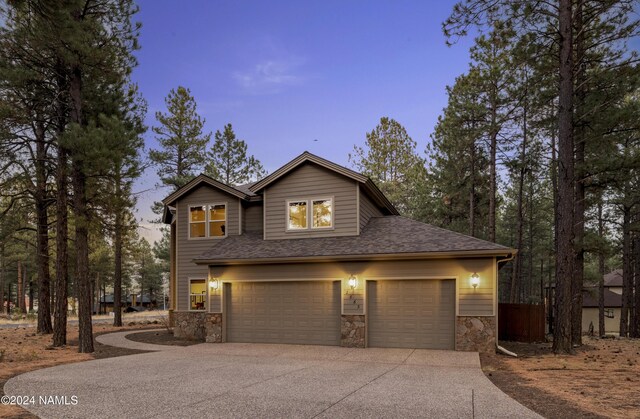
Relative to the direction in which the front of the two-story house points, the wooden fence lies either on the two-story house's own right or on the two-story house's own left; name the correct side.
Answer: on the two-story house's own left

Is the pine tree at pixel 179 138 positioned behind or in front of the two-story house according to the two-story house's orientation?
behind

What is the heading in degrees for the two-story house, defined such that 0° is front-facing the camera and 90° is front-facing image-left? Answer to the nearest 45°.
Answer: approximately 0°
